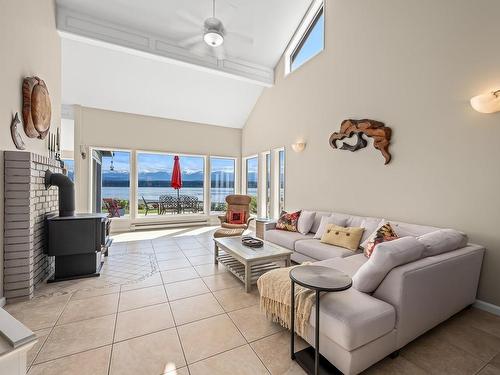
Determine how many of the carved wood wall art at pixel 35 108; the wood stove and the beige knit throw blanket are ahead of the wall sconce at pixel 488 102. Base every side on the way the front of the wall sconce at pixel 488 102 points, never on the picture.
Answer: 3

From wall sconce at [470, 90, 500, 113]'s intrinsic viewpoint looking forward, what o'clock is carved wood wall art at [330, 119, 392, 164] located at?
The carved wood wall art is roughly at 2 o'clock from the wall sconce.

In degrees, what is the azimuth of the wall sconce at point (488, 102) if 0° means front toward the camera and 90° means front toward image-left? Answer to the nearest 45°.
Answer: approximately 45°

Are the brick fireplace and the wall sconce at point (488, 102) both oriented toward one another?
yes

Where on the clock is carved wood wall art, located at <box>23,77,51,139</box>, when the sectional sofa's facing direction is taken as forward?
The carved wood wall art is roughly at 1 o'clock from the sectional sofa.

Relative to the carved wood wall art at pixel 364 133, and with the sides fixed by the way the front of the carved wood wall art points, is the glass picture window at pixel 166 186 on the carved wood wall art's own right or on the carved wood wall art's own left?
on the carved wood wall art's own right

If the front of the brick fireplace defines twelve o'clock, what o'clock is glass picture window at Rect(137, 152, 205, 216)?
The glass picture window is roughly at 9 o'clock from the brick fireplace.

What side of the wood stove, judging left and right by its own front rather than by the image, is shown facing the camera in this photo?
right

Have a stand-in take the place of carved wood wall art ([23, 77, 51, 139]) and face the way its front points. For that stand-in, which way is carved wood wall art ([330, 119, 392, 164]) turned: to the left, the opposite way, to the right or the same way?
the opposite way
